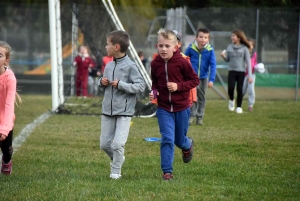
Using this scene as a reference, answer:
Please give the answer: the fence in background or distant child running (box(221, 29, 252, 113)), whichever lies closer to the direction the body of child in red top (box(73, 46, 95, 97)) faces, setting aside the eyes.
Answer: the distant child running

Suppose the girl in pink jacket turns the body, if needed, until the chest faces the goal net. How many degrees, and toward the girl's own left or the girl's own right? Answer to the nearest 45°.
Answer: approximately 135° to the girl's own right

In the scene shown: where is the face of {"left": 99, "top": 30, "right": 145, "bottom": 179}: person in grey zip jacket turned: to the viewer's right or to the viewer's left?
to the viewer's left

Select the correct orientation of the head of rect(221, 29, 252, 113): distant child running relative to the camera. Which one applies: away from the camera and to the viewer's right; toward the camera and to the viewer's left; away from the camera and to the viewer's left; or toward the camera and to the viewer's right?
toward the camera and to the viewer's left

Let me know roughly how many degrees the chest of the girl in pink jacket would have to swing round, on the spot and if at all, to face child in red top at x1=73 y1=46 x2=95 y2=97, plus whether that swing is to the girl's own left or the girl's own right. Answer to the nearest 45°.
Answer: approximately 135° to the girl's own right

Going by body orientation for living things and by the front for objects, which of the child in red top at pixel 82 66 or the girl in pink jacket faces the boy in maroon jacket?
the child in red top

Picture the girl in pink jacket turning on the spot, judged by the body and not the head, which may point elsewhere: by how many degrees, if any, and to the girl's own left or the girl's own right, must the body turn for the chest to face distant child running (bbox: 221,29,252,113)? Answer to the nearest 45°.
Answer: approximately 180°

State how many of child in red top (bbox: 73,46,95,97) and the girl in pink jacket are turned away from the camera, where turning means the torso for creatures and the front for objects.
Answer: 0

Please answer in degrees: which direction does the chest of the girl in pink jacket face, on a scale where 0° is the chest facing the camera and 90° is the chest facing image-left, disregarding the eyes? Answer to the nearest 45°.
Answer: approximately 45°

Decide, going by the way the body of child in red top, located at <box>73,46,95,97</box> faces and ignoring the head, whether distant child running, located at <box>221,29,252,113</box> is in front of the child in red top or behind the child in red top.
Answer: in front

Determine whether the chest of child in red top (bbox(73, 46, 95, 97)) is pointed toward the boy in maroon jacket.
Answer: yes

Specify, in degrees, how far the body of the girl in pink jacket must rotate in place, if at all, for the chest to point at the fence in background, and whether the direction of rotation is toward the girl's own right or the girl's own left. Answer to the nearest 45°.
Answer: approximately 180°
